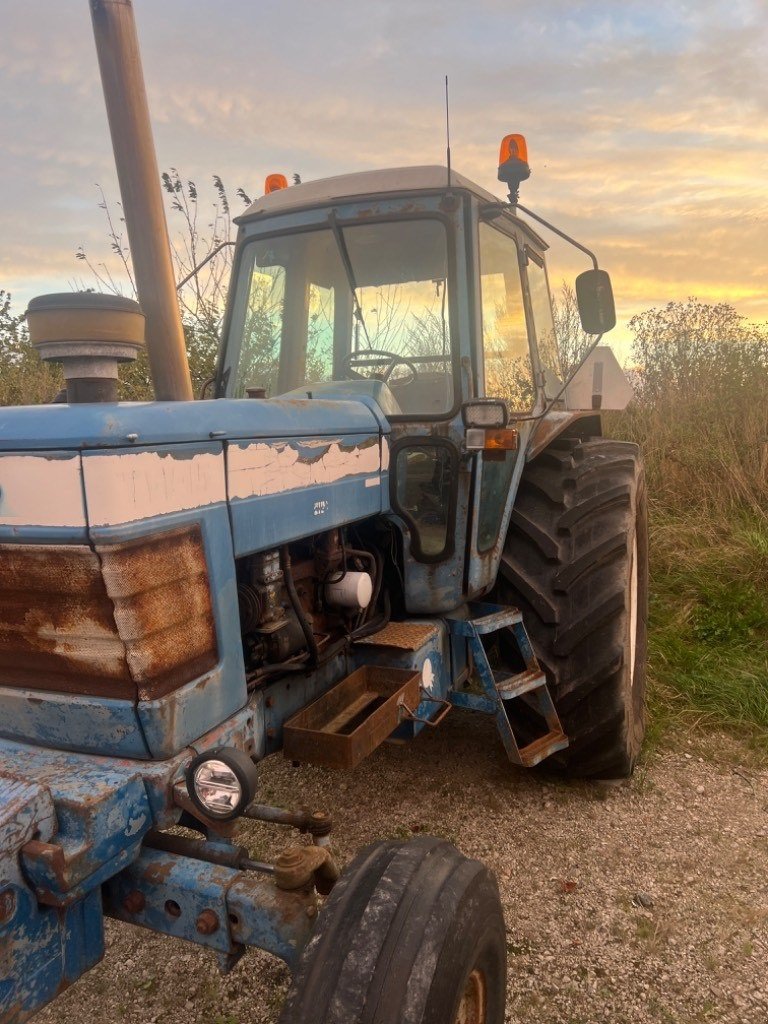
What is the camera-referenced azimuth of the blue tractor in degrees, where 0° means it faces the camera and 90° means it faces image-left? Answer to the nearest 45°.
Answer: approximately 45°

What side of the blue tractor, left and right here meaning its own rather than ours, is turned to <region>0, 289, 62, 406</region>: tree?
right
